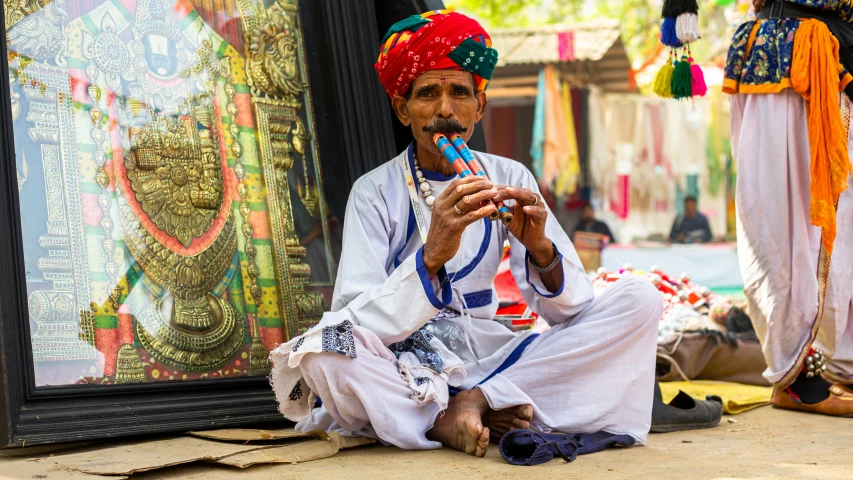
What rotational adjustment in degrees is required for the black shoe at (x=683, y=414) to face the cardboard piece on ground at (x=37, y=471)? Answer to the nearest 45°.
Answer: approximately 135° to its right

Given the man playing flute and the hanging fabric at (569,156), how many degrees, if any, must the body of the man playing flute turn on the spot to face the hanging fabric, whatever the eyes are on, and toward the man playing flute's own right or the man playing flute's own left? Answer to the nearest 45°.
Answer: approximately 180°

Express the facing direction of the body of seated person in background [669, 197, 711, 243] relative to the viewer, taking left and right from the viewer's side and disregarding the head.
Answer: facing the viewer

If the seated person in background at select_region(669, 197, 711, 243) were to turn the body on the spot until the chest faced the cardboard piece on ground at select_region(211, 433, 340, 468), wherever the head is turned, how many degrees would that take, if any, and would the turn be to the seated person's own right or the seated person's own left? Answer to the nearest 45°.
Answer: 0° — they already face it

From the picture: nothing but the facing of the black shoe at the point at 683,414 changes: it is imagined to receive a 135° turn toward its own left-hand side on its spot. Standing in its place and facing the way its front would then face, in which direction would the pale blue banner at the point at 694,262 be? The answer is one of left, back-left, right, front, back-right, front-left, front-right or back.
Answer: front-right

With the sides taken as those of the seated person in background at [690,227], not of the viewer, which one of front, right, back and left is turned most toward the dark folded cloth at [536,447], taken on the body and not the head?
front

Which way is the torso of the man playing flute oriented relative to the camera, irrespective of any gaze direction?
toward the camera

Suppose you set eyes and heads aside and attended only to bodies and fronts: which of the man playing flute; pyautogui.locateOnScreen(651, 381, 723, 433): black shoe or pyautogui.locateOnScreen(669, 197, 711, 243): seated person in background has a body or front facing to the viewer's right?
the black shoe

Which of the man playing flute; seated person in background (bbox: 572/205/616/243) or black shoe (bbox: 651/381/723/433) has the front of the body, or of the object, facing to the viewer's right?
the black shoe

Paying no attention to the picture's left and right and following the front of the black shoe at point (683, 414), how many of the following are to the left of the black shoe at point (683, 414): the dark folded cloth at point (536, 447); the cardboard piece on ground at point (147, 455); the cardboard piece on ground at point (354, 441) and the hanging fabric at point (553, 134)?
1

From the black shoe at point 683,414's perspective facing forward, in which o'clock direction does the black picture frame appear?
The black picture frame is roughly at 5 o'clock from the black shoe.

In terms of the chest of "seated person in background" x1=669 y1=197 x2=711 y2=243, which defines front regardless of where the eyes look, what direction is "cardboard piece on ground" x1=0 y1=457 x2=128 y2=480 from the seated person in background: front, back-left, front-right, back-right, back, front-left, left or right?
front

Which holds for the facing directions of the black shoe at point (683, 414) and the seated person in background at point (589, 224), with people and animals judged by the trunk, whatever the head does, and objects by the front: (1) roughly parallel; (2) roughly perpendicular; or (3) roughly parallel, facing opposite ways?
roughly perpendicular

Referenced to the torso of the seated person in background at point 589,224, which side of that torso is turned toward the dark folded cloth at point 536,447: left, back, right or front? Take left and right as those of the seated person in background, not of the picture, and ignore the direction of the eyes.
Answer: front

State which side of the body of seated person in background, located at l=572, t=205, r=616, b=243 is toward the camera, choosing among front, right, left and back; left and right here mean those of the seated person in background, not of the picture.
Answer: front
